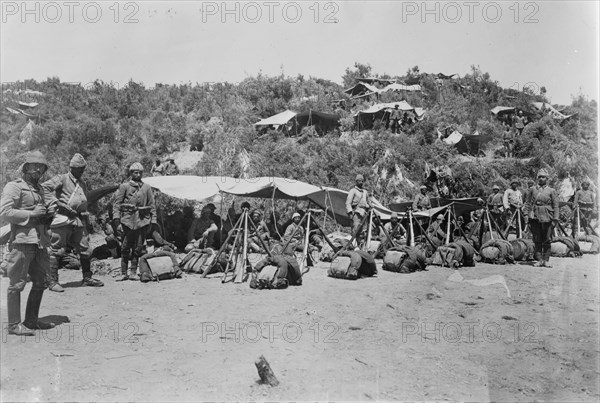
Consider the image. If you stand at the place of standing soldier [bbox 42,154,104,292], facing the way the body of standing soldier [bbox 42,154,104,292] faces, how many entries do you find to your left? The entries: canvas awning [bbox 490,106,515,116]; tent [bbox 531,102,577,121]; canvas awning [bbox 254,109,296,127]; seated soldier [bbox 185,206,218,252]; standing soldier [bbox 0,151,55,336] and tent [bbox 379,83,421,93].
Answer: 5

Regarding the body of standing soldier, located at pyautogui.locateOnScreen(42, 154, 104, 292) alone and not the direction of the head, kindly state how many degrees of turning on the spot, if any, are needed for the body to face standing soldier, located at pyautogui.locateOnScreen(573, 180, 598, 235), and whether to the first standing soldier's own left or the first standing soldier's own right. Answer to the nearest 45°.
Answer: approximately 45° to the first standing soldier's own left

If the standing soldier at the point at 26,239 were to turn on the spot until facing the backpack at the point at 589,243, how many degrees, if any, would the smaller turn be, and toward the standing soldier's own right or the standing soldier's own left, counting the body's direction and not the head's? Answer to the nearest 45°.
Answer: approximately 45° to the standing soldier's own left

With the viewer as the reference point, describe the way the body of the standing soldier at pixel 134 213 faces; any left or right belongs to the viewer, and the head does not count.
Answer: facing the viewer

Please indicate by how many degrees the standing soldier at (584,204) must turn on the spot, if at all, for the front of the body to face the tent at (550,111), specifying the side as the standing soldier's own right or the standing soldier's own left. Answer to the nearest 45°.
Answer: approximately 180°

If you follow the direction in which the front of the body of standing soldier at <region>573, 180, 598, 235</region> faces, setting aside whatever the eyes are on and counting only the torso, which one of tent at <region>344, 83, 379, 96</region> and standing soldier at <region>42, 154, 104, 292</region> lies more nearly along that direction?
the standing soldier

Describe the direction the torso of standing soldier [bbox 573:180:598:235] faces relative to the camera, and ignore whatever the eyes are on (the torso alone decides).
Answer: toward the camera

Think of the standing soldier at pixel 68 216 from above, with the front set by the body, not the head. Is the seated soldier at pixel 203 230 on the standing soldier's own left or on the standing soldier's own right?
on the standing soldier's own left

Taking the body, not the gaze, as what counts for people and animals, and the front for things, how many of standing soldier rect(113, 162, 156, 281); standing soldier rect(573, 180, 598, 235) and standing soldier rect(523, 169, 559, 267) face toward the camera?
3

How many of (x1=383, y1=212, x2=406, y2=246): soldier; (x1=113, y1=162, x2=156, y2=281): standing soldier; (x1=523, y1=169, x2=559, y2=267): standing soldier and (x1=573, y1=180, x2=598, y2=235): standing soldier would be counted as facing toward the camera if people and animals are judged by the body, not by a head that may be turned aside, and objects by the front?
4

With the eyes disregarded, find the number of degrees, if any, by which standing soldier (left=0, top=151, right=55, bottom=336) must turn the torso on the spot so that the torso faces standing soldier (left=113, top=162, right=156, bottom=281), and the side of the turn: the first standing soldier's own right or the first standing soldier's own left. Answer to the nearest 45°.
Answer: approximately 90° to the first standing soldier's own left

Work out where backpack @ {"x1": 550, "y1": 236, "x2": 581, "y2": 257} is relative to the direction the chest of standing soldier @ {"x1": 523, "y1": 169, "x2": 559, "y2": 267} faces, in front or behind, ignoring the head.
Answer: behind

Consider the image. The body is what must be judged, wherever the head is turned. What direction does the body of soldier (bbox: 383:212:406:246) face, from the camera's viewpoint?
toward the camera

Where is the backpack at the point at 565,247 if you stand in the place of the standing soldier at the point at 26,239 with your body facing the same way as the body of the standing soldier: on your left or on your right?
on your left

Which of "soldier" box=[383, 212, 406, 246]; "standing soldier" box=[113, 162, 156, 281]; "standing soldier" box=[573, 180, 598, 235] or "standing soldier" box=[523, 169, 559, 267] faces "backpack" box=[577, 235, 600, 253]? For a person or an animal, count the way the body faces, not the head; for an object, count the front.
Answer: "standing soldier" box=[573, 180, 598, 235]

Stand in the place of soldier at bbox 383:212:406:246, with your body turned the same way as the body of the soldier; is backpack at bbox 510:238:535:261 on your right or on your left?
on your left

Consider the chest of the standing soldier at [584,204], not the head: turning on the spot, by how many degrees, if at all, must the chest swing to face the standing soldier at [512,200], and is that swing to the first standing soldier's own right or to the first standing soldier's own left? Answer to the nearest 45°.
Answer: approximately 45° to the first standing soldier's own right
